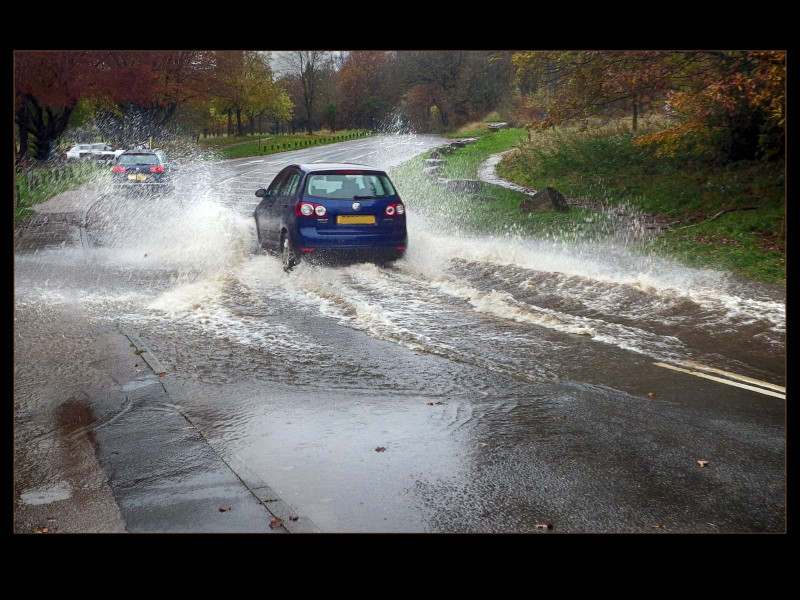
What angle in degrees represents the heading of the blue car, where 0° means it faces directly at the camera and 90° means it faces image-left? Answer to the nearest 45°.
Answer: approximately 135°

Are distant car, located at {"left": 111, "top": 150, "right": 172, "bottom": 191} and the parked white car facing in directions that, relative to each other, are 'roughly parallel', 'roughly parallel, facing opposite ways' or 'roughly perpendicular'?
roughly perpendicular

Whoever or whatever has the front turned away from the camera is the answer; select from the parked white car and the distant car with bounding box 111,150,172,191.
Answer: the distant car

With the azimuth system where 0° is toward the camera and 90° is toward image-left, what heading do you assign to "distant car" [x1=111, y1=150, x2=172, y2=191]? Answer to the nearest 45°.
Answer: approximately 180°

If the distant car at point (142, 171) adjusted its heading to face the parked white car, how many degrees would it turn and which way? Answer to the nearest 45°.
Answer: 0° — it already faces it

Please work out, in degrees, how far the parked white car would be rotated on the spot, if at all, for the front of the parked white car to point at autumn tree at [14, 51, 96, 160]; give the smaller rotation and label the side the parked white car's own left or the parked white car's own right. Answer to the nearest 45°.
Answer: approximately 180°
